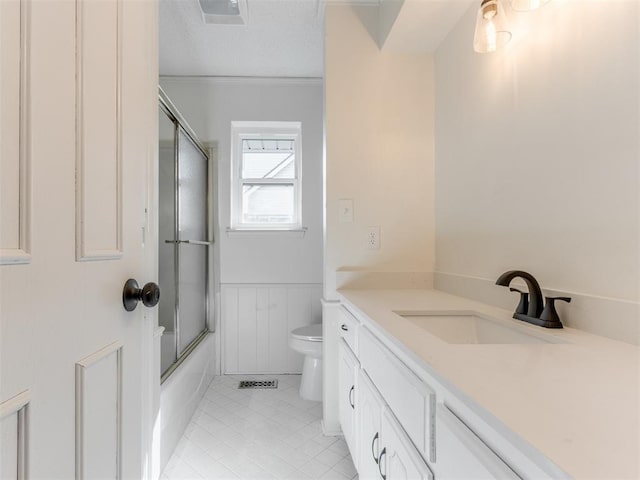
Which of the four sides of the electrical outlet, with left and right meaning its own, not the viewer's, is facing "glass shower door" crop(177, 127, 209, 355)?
right

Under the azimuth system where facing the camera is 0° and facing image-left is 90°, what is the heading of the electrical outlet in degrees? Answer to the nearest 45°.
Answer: approximately 0°

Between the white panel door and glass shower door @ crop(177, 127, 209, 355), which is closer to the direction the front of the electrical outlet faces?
the white panel door

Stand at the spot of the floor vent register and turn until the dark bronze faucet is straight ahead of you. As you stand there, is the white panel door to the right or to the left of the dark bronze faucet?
right

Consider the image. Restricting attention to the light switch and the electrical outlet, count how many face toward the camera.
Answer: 2

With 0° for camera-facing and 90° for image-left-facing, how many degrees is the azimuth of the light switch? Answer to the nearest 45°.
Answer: approximately 0°

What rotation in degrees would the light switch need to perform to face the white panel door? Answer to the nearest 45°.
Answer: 0° — it already faces it

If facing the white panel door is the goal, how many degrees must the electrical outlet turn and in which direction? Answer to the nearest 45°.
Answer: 0° — it already faces it

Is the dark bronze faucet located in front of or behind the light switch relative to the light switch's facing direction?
in front
